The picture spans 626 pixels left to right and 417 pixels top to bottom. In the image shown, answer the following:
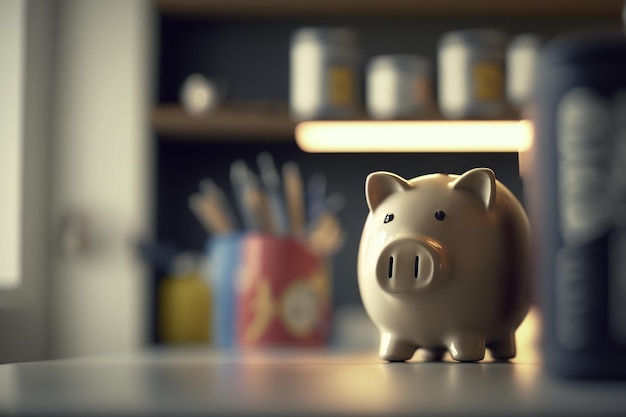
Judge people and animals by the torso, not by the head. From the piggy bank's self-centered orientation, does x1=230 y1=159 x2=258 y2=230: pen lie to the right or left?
on its right

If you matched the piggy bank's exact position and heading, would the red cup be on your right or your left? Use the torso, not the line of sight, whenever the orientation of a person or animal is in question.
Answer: on your right

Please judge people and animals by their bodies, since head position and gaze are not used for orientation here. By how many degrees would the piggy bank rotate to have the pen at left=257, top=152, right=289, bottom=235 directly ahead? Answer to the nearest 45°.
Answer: approximately 135° to its right

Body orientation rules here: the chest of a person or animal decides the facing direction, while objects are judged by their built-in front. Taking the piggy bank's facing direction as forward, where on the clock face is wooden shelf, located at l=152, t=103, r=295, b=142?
The wooden shelf is roughly at 4 o'clock from the piggy bank.

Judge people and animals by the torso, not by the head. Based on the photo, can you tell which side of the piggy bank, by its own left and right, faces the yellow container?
right

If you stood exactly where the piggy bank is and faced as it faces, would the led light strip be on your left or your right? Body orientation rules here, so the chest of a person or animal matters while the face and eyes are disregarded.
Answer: on your right

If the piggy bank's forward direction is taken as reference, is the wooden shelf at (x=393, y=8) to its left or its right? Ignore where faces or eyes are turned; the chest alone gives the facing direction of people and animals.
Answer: on its right

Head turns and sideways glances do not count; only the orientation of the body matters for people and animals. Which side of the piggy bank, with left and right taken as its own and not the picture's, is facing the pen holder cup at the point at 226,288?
right

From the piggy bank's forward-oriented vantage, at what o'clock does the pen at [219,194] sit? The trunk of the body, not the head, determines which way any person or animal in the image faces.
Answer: The pen is roughly at 4 o'clock from the piggy bank.
